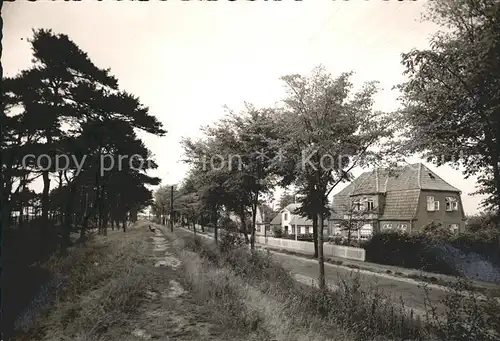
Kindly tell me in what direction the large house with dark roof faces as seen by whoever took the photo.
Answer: facing the viewer and to the left of the viewer

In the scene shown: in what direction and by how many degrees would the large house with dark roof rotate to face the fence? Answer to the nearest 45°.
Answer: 0° — it already faces it

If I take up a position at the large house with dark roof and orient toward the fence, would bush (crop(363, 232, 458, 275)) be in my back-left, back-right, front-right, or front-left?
front-left

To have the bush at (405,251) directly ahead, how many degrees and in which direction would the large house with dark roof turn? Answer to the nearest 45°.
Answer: approximately 45° to its left
